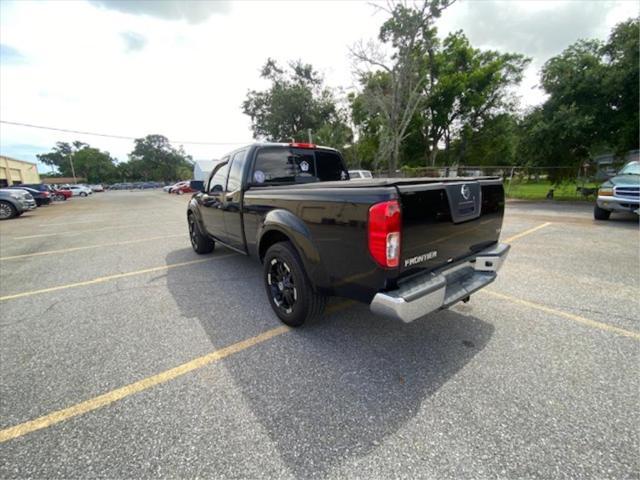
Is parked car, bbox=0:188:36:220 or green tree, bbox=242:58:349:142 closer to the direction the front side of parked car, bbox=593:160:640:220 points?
the parked car

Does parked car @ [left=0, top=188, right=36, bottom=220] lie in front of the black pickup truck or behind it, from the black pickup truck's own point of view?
in front

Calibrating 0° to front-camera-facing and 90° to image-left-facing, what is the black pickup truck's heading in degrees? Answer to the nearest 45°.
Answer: approximately 135°

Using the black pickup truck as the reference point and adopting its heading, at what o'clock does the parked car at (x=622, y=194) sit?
The parked car is roughly at 3 o'clock from the black pickup truck.

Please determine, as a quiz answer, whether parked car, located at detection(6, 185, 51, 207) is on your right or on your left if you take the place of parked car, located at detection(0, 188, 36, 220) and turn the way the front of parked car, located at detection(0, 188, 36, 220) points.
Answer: on your left

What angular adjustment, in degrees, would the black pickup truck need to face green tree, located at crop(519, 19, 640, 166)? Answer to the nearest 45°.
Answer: approximately 90° to its right

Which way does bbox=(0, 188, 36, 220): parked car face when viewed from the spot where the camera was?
facing the viewer and to the right of the viewer

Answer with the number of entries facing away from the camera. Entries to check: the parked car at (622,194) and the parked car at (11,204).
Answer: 0

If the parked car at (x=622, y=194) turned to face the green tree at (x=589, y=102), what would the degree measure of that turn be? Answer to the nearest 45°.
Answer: approximately 135° to its right

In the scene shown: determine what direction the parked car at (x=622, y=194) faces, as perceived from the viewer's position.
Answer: facing the viewer and to the left of the viewer

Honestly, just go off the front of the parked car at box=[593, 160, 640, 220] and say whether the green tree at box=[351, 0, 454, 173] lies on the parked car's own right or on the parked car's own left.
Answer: on the parked car's own right

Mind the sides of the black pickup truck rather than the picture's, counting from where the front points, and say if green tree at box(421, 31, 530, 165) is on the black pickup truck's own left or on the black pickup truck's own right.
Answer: on the black pickup truck's own right

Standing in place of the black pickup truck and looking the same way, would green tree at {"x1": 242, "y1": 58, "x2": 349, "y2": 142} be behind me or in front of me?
in front
